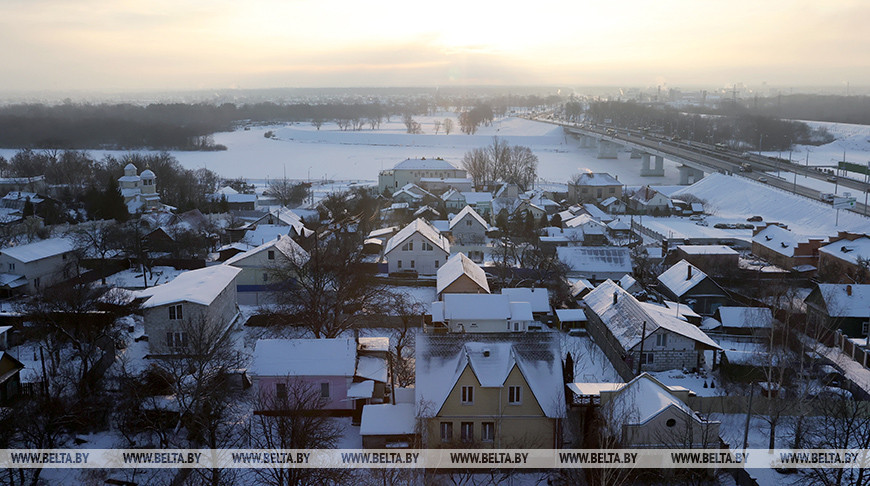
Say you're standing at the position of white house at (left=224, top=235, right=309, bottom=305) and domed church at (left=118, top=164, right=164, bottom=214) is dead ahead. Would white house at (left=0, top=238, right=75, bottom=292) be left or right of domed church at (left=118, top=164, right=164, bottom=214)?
left

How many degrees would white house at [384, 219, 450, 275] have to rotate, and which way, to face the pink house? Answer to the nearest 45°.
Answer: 0° — it already faces it

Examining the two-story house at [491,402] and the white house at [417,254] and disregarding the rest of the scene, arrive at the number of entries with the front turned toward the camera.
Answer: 2

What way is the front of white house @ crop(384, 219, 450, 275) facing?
toward the camera

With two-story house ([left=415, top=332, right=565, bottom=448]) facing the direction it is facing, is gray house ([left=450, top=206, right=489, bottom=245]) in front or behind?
behind

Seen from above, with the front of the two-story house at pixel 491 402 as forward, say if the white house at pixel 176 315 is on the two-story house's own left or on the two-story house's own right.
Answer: on the two-story house's own right

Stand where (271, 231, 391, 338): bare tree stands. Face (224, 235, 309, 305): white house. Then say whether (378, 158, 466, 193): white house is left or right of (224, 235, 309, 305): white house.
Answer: right

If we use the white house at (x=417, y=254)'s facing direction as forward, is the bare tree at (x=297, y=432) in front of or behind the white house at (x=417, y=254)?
in front

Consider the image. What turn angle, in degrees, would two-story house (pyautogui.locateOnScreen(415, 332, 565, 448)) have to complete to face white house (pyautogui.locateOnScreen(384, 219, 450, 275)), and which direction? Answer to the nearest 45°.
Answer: approximately 180°

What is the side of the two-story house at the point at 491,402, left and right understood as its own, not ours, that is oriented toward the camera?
front

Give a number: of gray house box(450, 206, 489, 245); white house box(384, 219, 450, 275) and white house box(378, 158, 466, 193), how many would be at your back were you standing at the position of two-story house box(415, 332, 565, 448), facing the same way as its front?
3

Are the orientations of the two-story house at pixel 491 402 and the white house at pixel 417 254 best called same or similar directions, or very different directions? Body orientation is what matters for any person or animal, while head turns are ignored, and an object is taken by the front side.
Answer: same or similar directions

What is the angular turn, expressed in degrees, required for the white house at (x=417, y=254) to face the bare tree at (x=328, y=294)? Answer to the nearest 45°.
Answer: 0° — it already faces it
